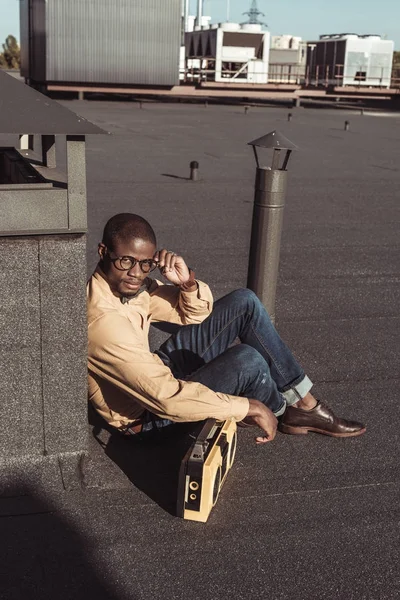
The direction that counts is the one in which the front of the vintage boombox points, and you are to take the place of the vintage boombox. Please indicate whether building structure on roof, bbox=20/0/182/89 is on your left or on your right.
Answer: on your left

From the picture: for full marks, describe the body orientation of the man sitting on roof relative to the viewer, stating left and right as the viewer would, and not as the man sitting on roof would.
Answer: facing to the right of the viewer

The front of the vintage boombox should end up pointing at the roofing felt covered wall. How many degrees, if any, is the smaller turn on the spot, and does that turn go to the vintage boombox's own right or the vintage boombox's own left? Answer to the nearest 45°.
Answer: approximately 180°

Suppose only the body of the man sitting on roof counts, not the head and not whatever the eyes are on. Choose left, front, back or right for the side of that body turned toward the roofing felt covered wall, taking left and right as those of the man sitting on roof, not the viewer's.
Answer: back

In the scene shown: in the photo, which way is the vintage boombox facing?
to the viewer's right

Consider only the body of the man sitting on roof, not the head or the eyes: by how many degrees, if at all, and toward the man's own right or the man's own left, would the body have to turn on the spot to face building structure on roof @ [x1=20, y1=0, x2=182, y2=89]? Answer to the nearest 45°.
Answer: approximately 90° to the man's own left
